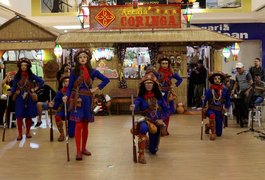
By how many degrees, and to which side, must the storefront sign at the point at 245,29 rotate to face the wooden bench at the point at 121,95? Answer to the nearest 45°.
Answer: approximately 45° to its right

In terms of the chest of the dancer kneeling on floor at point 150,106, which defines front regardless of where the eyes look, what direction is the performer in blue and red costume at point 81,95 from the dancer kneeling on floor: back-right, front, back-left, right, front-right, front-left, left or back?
right

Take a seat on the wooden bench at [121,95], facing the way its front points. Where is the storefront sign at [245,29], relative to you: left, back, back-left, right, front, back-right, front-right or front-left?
back-left

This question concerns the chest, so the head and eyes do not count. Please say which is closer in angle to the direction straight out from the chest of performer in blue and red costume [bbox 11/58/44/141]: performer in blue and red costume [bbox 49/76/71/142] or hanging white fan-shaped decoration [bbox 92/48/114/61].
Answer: the performer in blue and red costume

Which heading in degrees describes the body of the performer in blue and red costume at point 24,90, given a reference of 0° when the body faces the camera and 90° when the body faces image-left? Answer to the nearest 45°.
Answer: approximately 0°

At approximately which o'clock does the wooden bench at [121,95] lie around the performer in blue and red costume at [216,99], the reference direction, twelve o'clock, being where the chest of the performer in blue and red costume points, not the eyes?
The wooden bench is roughly at 5 o'clock from the performer in blue and red costume.

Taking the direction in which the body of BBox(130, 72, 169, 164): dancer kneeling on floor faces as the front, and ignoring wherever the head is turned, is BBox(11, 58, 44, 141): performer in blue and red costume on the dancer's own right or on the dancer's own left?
on the dancer's own right

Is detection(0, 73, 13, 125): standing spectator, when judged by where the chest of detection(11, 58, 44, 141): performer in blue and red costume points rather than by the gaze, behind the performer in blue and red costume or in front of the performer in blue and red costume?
behind

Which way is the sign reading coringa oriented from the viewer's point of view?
toward the camera

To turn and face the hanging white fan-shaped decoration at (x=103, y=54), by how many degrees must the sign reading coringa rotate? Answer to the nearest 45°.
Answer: approximately 135° to its right

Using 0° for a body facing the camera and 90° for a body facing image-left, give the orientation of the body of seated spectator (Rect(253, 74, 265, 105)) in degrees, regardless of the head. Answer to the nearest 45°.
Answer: approximately 45°

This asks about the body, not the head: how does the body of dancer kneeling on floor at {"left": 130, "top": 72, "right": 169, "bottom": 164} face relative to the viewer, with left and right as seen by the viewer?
facing the viewer

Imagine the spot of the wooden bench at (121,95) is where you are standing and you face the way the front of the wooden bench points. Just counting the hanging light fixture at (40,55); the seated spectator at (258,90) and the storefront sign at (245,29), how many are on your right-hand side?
1

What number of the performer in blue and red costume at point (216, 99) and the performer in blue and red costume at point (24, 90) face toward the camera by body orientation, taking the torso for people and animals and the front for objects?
2

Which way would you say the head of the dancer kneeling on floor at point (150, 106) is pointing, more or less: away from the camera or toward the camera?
toward the camera

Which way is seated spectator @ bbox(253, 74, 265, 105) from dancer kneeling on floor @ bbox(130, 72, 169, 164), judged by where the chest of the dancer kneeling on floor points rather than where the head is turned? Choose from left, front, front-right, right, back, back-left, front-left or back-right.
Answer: back-left

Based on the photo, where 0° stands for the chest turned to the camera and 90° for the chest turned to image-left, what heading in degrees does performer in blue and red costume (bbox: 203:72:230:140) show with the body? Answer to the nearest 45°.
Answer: approximately 0°
